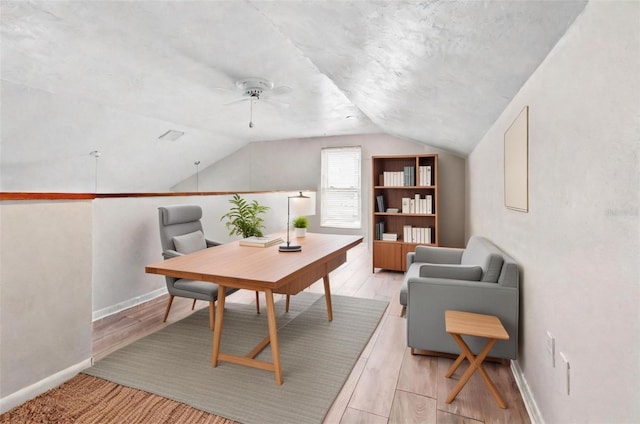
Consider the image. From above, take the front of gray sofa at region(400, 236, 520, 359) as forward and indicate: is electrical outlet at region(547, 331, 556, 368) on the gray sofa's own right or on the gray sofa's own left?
on the gray sofa's own left

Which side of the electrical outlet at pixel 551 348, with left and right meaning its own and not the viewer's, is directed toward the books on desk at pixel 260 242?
front

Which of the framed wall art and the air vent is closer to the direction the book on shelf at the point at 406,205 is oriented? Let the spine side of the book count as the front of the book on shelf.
the framed wall art

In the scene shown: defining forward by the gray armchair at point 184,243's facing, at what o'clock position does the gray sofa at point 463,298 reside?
the gray sofa at point 463,298 is roughly at 12 o'clock from the gray armchair at point 184,243.

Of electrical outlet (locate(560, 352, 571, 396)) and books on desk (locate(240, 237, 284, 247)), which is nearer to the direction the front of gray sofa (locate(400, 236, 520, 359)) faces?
the books on desk

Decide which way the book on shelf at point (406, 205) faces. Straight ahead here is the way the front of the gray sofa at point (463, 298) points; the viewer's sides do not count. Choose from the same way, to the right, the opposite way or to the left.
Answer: to the left

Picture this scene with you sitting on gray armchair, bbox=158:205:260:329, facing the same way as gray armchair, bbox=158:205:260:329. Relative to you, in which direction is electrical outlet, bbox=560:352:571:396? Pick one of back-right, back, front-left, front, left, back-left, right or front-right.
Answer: front

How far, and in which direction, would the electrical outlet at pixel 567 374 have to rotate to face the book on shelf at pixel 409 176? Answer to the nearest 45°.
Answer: approximately 45° to its right

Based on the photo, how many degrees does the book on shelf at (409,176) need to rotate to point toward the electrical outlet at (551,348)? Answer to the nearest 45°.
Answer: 0° — it already faces it

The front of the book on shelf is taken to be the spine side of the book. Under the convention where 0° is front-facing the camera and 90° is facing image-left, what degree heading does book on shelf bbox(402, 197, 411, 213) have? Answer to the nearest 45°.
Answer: approximately 0°

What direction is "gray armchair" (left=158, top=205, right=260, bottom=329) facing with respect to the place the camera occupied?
facing the viewer and to the right of the viewer

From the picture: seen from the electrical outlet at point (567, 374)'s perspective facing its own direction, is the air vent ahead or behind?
ahead

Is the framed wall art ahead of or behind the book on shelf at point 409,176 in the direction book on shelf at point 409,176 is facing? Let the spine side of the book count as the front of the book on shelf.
ahead

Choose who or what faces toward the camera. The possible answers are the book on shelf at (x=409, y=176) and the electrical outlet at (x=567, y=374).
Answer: the book on shelf
